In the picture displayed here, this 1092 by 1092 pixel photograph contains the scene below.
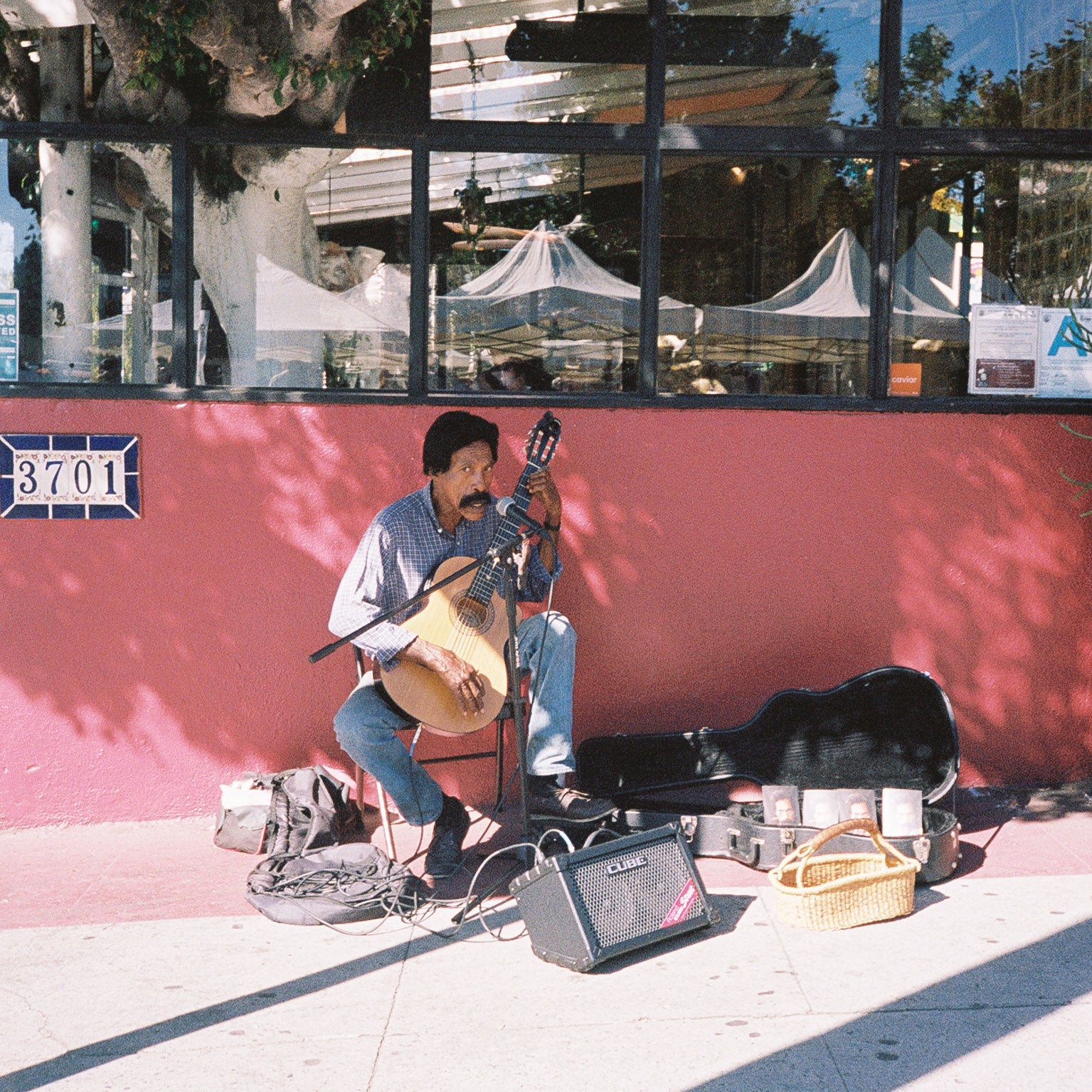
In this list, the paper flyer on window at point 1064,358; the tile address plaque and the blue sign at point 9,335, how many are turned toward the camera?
3

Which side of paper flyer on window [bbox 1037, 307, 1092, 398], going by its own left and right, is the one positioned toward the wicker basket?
front

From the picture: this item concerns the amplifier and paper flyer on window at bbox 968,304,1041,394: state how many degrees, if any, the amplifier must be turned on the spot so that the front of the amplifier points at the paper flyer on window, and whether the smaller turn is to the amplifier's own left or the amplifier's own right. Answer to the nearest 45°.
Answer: approximately 90° to the amplifier's own left

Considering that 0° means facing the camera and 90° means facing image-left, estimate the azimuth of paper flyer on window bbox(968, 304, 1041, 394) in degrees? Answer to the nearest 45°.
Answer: approximately 0°

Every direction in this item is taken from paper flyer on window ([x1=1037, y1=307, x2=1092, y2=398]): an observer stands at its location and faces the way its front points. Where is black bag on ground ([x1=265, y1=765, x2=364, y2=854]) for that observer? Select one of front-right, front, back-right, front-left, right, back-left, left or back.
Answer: front-right

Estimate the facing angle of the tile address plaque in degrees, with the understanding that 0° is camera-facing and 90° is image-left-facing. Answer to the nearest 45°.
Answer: approximately 0°

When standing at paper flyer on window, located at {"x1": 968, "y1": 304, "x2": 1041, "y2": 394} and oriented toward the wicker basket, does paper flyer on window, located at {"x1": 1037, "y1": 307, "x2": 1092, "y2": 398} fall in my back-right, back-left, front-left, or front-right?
back-left

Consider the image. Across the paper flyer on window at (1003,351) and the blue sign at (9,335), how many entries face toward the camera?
2

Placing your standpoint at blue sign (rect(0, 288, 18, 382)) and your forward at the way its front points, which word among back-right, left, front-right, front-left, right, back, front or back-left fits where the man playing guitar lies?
front-left

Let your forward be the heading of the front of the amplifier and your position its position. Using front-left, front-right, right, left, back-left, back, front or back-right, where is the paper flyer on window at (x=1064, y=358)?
left

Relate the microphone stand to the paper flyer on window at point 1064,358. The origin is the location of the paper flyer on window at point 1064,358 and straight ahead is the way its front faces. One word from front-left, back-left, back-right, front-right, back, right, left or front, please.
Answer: front-right
